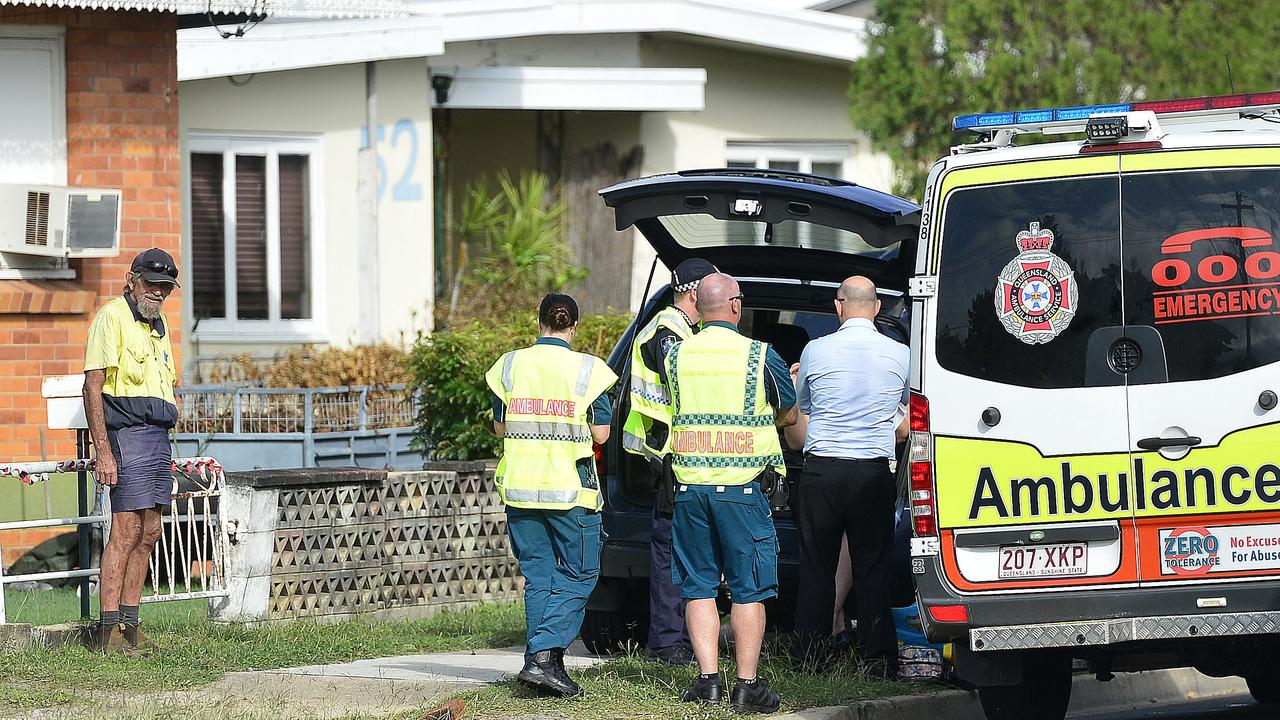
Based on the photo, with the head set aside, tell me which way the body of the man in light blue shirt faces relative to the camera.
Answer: away from the camera

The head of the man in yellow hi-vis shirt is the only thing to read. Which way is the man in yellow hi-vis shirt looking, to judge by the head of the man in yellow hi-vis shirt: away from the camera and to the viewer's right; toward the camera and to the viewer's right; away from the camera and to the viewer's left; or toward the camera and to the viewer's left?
toward the camera and to the viewer's right

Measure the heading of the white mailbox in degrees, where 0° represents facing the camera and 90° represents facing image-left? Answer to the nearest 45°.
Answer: approximately 0°

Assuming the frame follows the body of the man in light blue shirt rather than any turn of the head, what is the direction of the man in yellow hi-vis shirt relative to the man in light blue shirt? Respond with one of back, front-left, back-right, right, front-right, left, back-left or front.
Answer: left

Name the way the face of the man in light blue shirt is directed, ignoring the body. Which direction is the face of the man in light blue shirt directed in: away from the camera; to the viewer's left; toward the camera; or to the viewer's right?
away from the camera

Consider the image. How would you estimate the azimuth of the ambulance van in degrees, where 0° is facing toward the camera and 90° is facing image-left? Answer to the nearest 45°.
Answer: approximately 180°

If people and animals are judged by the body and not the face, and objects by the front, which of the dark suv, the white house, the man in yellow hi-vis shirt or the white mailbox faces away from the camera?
the dark suv

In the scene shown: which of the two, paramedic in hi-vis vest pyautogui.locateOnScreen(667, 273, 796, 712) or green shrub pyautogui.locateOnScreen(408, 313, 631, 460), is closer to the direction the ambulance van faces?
the green shrub

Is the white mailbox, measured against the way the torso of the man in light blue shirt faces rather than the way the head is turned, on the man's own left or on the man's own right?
on the man's own left

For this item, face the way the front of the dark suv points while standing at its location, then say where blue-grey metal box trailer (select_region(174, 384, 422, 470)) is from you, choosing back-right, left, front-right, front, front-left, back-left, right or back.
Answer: front-left

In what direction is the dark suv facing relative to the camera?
away from the camera

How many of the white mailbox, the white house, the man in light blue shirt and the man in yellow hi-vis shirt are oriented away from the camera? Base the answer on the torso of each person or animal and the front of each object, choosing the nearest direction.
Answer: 1

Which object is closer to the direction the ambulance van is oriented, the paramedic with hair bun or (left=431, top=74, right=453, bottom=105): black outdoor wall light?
the black outdoor wall light
